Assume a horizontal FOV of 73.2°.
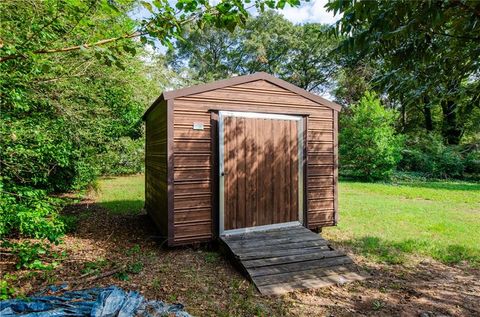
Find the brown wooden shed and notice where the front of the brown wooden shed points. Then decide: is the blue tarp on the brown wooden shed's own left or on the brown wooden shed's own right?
on the brown wooden shed's own right

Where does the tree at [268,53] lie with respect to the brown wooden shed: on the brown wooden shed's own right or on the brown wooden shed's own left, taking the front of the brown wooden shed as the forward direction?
on the brown wooden shed's own left

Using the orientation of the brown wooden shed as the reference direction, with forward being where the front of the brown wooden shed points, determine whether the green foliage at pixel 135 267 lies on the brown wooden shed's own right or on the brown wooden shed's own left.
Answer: on the brown wooden shed's own right

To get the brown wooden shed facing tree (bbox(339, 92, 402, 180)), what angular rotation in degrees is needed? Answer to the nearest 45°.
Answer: approximately 90° to its left

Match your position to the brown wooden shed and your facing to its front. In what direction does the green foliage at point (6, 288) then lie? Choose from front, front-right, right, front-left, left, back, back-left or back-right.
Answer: right

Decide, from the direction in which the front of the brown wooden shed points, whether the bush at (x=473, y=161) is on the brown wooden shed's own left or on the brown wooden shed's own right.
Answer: on the brown wooden shed's own left

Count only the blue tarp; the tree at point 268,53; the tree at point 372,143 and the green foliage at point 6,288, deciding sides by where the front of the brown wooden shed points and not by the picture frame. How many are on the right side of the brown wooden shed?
2

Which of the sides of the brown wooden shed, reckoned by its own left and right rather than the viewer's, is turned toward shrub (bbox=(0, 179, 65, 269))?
right

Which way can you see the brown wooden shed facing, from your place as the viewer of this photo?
facing the viewer and to the right of the viewer

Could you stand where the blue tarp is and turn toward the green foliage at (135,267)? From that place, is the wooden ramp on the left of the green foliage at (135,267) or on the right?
right

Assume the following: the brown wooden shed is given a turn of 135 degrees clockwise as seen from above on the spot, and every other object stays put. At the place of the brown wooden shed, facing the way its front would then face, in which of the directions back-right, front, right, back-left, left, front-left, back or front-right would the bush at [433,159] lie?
back-right

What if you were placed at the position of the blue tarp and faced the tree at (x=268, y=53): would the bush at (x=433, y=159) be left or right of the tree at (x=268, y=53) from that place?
right
